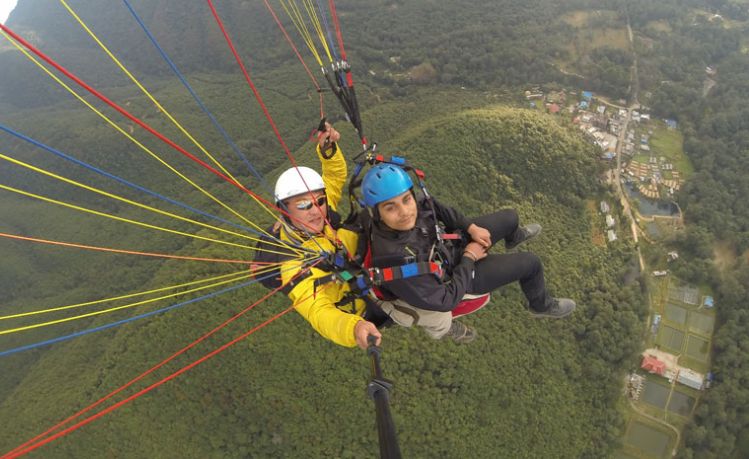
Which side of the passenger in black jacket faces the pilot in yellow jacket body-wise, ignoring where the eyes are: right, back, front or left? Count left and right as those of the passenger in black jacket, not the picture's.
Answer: back

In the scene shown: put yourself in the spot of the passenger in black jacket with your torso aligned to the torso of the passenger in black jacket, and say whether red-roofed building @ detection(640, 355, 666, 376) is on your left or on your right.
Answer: on your left

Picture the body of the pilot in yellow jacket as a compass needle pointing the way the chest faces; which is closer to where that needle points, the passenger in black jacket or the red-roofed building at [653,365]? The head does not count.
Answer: the passenger in black jacket

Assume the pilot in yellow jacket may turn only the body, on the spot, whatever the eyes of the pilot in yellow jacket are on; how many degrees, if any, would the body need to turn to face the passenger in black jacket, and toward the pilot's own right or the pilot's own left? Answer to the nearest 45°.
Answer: approximately 45° to the pilot's own left

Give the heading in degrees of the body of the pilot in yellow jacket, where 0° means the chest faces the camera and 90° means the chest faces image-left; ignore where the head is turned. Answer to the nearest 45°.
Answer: approximately 315°

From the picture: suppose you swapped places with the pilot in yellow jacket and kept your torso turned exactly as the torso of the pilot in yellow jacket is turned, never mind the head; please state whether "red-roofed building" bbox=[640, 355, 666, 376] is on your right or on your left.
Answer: on your left
